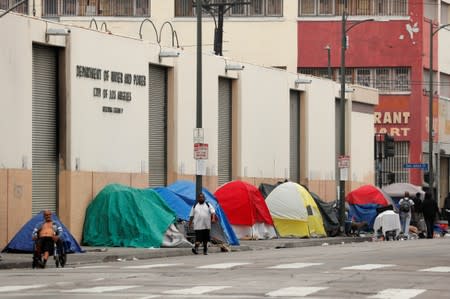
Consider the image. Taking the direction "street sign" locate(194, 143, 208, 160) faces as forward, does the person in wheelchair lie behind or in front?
in front

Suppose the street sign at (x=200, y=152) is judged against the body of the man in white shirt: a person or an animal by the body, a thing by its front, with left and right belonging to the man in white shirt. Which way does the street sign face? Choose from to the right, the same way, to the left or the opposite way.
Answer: the same way

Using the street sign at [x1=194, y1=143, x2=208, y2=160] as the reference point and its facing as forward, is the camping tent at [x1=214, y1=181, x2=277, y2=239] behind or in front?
behind

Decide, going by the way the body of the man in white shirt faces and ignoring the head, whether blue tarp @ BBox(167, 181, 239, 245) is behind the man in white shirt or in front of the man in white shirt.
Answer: behind

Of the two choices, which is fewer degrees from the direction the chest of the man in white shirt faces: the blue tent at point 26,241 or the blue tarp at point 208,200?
the blue tent

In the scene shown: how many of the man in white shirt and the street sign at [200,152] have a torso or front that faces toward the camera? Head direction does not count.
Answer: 2

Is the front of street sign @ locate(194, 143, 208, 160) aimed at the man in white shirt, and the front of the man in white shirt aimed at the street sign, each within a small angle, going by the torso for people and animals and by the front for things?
no

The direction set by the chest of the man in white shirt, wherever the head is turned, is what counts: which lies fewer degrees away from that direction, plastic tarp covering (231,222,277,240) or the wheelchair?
the wheelchair

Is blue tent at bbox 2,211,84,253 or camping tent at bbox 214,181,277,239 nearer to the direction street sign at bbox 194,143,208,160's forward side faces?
the blue tent

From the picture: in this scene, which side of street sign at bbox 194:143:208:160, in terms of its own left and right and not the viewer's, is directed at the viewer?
front
